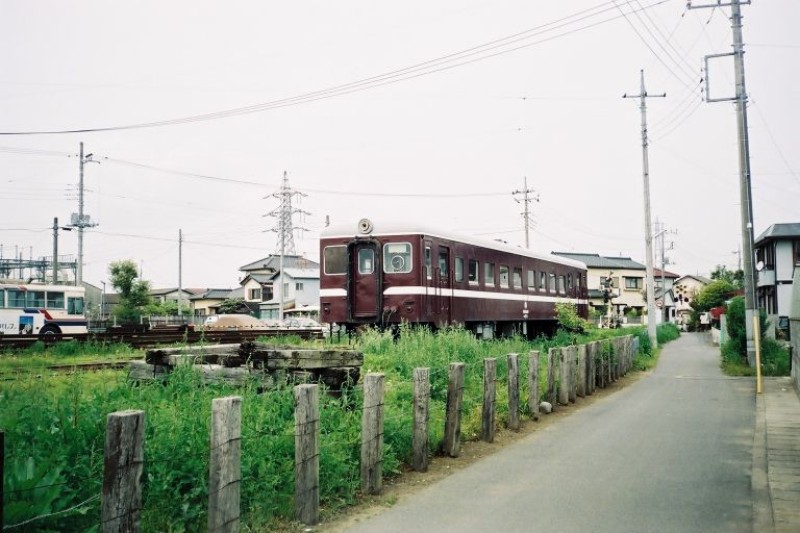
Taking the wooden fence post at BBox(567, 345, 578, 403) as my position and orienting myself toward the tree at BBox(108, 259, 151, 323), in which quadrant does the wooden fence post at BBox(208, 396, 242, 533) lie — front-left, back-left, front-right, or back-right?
back-left

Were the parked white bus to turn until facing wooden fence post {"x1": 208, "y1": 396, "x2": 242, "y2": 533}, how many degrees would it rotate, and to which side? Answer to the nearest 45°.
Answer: approximately 90° to its right

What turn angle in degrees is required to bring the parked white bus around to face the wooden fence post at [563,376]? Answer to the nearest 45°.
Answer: approximately 90° to its right

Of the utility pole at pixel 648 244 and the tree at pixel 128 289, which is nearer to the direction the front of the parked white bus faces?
the utility pole

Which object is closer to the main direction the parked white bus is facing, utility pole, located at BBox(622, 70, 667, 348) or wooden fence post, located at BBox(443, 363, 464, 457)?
the utility pole

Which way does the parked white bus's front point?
to the viewer's right

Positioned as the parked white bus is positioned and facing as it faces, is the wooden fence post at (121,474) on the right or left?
on its right

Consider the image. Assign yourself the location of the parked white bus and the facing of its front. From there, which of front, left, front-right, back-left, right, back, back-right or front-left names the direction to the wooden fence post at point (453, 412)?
right

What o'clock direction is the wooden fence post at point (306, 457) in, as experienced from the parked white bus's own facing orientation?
The wooden fence post is roughly at 3 o'clock from the parked white bus.

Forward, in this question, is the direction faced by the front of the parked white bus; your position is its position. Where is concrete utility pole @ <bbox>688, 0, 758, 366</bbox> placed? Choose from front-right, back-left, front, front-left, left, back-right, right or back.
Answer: front-right

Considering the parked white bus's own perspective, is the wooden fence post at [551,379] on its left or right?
on its right
